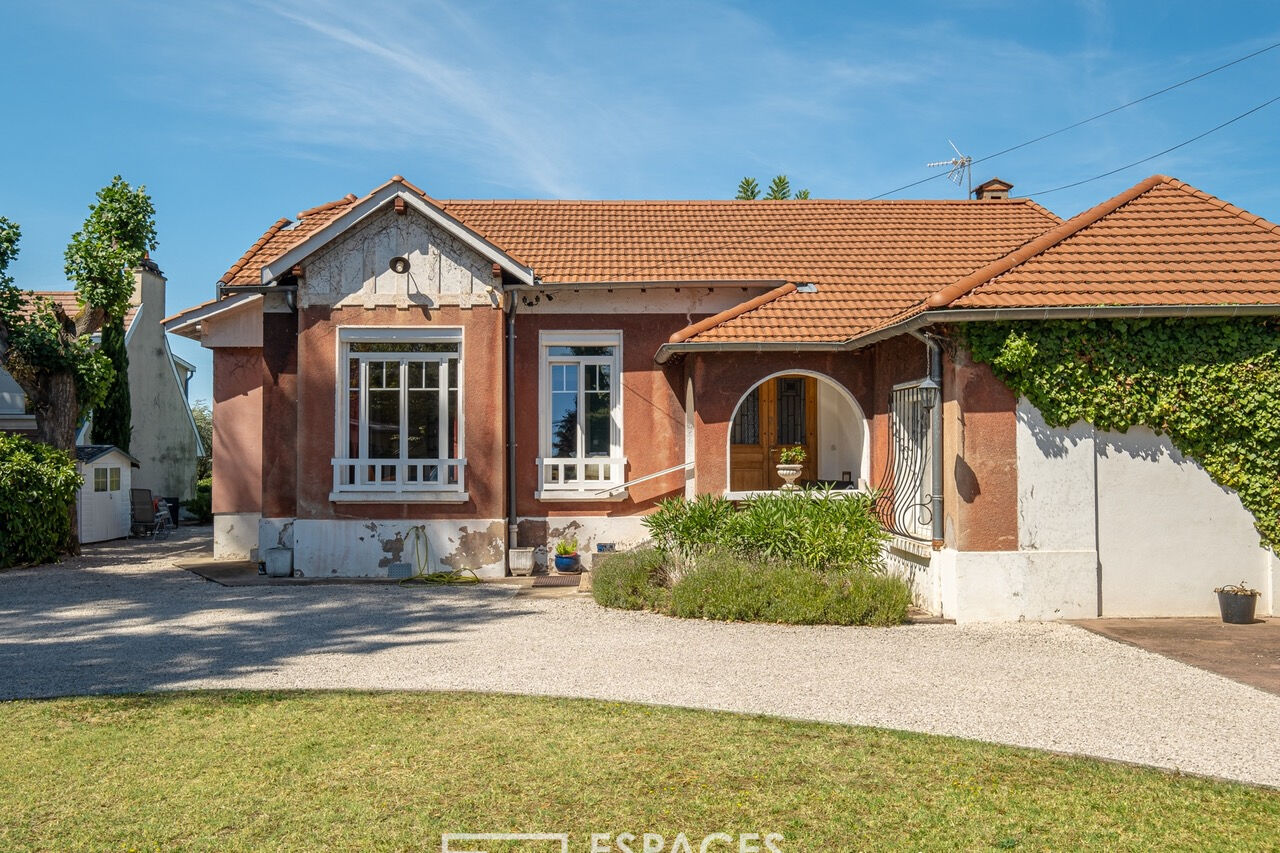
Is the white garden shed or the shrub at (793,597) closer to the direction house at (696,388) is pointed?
the shrub

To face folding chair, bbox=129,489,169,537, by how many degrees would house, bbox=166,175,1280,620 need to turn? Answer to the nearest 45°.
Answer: approximately 135° to its right

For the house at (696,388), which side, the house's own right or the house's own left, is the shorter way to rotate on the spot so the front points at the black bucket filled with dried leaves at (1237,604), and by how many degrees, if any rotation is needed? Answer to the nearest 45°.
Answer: approximately 45° to the house's own left

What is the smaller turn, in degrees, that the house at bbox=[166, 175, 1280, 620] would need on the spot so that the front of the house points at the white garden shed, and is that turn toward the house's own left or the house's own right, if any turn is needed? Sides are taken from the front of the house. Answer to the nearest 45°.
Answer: approximately 135° to the house's own right

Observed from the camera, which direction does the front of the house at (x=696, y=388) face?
facing the viewer

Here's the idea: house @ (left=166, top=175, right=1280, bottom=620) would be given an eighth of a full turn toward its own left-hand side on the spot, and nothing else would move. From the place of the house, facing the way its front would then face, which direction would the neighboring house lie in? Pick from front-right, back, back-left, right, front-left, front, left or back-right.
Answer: back

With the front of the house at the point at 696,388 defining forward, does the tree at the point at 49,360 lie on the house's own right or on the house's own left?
on the house's own right

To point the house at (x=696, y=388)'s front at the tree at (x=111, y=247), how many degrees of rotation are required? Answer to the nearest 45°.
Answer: approximately 90° to its right

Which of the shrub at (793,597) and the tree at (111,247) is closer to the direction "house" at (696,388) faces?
the shrub

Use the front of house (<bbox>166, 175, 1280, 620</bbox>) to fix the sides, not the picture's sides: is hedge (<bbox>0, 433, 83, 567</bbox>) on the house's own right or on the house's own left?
on the house's own right
